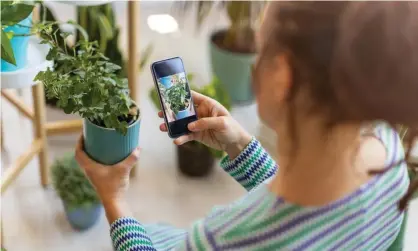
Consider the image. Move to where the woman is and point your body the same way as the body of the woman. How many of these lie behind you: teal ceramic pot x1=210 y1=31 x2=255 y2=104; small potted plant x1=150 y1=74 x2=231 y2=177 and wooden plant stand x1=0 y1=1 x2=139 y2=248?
0

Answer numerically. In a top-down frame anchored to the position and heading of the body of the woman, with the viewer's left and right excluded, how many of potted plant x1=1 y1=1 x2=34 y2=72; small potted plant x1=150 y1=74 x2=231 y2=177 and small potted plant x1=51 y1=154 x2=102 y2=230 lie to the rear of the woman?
0

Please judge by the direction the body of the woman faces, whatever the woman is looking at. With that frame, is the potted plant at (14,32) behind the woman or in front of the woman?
in front

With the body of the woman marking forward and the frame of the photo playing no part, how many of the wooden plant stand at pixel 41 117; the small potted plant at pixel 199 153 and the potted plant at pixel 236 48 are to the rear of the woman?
0

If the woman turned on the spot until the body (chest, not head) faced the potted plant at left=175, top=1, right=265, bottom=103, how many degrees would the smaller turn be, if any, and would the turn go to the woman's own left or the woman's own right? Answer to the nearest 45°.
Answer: approximately 45° to the woman's own right

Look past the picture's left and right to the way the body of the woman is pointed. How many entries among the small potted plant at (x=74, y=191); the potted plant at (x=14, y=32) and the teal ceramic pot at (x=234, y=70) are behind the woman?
0

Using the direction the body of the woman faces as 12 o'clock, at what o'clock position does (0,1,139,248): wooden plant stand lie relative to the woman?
The wooden plant stand is roughly at 12 o'clock from the woman.

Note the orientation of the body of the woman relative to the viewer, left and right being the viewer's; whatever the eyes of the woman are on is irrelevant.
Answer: facing away from the viewer and to the left of the viewer

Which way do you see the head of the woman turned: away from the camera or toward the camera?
away from the camera

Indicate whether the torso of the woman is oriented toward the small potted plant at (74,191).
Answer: yes

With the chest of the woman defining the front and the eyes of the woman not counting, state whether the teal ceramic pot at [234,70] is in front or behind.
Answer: in front

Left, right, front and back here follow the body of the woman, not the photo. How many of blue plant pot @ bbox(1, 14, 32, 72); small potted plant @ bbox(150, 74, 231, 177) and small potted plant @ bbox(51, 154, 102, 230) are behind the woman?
0

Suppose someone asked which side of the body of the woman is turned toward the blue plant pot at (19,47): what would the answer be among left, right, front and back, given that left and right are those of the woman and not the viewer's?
front
